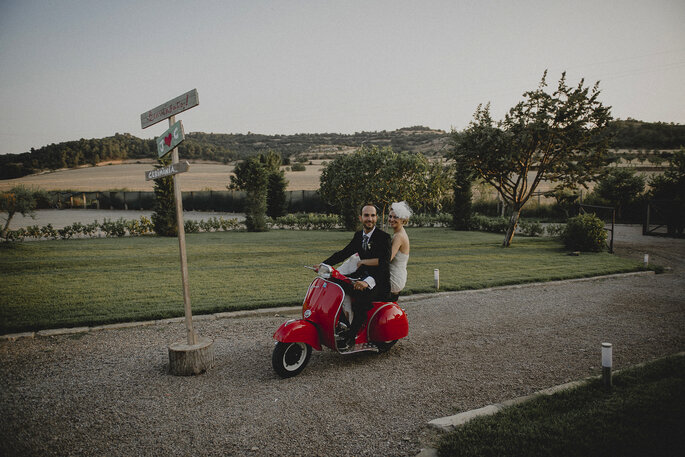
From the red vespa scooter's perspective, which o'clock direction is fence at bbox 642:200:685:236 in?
The fence is roughly at 6 o'clock from the red vespa scooter.

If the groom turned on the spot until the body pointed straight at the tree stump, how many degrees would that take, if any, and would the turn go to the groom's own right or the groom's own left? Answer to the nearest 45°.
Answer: approximately 45° to the groom's own right

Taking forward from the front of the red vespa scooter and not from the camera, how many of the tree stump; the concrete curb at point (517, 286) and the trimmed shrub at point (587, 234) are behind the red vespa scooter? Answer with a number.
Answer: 2

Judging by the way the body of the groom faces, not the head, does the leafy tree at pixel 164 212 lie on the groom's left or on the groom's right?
on the groom's right

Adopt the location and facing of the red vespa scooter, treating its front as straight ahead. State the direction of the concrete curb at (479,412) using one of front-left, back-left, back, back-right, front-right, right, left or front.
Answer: left

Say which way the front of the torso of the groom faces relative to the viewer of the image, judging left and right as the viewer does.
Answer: facing the viewer and to the left of the viewer

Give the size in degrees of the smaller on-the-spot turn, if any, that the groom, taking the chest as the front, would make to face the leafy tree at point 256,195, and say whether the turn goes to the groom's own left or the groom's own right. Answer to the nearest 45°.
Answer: approximately 135° to the groom's own right

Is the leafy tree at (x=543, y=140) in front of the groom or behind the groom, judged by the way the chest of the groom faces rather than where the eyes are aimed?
behind

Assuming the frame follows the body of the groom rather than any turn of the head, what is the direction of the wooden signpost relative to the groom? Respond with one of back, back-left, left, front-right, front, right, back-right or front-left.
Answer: front-right

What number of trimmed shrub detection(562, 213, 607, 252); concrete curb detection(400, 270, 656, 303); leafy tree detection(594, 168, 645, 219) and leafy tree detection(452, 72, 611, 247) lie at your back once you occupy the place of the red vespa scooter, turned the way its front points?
4

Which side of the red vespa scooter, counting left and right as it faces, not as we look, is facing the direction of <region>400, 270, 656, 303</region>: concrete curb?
back

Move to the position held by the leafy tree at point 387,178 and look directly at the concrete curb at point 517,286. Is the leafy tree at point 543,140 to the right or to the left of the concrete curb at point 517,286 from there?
left

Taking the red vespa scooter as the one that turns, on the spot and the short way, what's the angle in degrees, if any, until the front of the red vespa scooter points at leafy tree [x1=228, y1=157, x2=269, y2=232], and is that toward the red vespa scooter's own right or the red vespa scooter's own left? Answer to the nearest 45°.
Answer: approximately 135° to the red vespa scooter's own right
